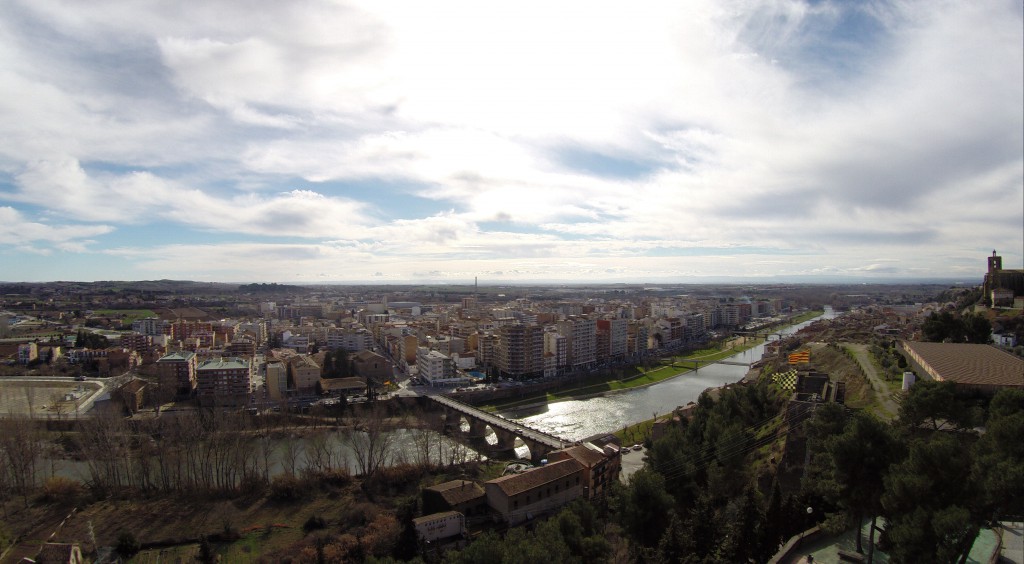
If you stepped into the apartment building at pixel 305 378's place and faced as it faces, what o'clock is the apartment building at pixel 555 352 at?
the apartment building at pixel 555 352 is roughly at 9 o'clock from the apartment building at pixel 305 378.

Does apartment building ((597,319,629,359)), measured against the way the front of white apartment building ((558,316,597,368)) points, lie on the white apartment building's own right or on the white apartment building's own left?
on the white apartment building's own left

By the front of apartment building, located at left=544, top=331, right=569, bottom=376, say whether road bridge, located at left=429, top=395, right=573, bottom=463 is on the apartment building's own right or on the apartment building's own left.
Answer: on the apartment building's own right

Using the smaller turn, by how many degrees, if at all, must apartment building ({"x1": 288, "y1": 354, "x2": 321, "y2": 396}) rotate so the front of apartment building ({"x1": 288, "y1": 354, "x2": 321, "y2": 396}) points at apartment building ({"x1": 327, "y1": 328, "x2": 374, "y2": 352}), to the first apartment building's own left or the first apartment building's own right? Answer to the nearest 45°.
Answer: approximately 180°

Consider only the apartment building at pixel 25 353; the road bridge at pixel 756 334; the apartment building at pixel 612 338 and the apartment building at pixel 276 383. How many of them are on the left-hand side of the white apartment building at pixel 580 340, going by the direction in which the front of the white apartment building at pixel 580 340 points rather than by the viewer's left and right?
2

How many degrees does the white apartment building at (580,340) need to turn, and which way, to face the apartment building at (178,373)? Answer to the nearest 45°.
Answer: approximately 90° to its right

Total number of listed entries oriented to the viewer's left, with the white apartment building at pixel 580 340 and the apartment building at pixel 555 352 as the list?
0

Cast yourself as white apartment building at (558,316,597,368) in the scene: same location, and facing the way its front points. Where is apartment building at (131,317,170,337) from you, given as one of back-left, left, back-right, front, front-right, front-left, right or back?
back-right

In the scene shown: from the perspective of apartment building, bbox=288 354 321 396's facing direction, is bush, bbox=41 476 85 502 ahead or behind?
ahead

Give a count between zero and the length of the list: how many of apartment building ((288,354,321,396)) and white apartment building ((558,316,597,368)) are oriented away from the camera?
0

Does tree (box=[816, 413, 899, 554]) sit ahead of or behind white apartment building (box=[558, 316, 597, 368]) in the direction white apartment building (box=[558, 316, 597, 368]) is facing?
ahead

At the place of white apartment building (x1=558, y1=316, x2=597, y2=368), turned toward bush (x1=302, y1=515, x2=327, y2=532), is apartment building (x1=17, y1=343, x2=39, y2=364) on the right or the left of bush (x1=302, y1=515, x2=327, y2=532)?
right

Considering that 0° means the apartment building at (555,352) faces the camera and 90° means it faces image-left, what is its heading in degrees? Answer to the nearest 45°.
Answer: approximately 315°
